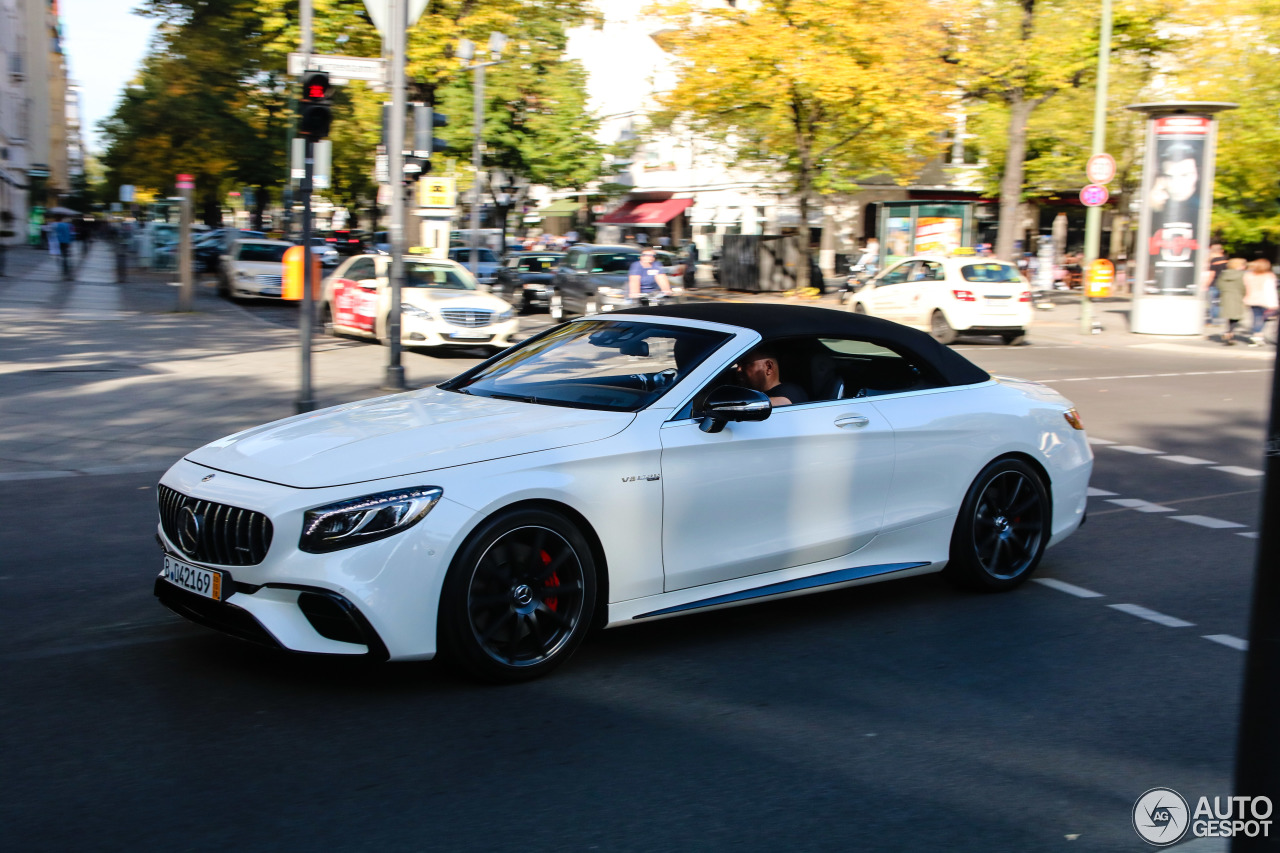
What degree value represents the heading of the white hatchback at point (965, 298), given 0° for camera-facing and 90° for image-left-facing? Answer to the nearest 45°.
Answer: approximately 135°

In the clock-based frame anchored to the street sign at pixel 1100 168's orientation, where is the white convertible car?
The white convertible car is roughly at 12 o'clock from the street sign.

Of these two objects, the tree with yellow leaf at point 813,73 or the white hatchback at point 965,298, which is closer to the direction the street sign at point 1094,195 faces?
the white hatchback

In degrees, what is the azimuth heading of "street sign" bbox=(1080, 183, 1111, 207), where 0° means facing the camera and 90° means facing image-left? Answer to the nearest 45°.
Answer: approximately 0°

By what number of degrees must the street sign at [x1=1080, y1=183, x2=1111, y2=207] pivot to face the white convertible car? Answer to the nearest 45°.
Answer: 0° — it already faces it

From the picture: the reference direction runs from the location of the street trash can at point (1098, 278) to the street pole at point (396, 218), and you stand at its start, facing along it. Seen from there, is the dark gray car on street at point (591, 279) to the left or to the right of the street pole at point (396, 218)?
right

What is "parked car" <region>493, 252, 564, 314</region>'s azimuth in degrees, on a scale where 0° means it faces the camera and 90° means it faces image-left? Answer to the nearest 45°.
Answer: approximately 315°

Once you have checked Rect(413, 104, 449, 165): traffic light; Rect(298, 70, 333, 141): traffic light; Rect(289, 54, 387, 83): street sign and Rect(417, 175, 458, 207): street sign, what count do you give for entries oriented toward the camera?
3

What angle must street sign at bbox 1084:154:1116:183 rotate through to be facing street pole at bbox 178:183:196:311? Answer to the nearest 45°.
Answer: approximately 90° to its right
